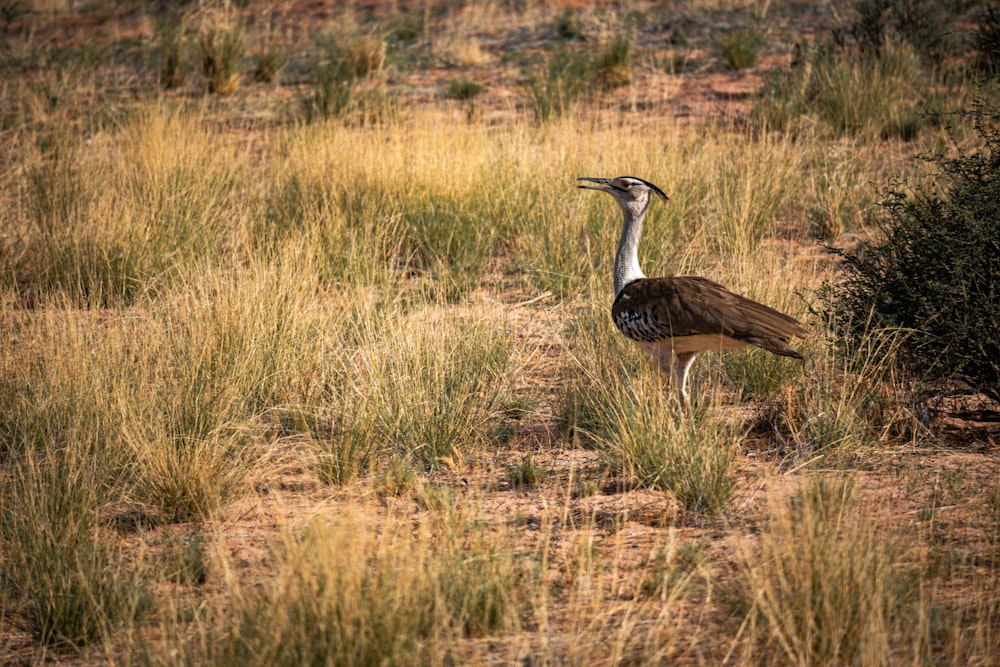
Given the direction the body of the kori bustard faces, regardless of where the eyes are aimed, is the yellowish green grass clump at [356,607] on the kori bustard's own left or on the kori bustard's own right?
on the kori bustard's own left

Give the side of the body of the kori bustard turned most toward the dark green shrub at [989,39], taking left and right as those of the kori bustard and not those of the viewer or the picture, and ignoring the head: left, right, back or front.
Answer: right

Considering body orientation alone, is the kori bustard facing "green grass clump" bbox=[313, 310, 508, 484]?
yes

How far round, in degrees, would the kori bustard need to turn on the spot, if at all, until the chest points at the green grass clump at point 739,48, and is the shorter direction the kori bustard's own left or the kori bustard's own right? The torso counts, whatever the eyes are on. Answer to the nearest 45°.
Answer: approximately 90° to the kori bustard's own right

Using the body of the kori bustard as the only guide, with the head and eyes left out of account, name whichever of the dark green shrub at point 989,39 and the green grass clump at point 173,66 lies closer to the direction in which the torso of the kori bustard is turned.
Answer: the green grass clump

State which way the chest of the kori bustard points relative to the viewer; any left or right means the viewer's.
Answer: facing to the left of the viewer

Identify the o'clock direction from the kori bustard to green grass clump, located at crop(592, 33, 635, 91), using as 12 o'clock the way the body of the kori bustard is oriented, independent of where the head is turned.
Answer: The green grass clump is roughly at 3 o'clock from the kori bustard.

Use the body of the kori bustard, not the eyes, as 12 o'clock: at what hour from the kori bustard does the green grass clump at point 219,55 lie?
The green grass clump is roughly at 2 o'clock from the kori bustard.

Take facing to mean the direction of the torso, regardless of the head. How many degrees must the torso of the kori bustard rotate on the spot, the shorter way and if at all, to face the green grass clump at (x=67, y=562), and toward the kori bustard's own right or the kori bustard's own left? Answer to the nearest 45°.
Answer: approximately 45° to the kori bustard's own left

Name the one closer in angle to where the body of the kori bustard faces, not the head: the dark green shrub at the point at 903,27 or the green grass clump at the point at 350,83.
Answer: the green grass clump

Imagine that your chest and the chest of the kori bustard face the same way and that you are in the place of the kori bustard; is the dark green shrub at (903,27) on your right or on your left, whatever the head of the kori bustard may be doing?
on your right

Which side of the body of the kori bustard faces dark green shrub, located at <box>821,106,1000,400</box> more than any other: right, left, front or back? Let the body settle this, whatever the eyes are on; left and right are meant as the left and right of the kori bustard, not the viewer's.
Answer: back
